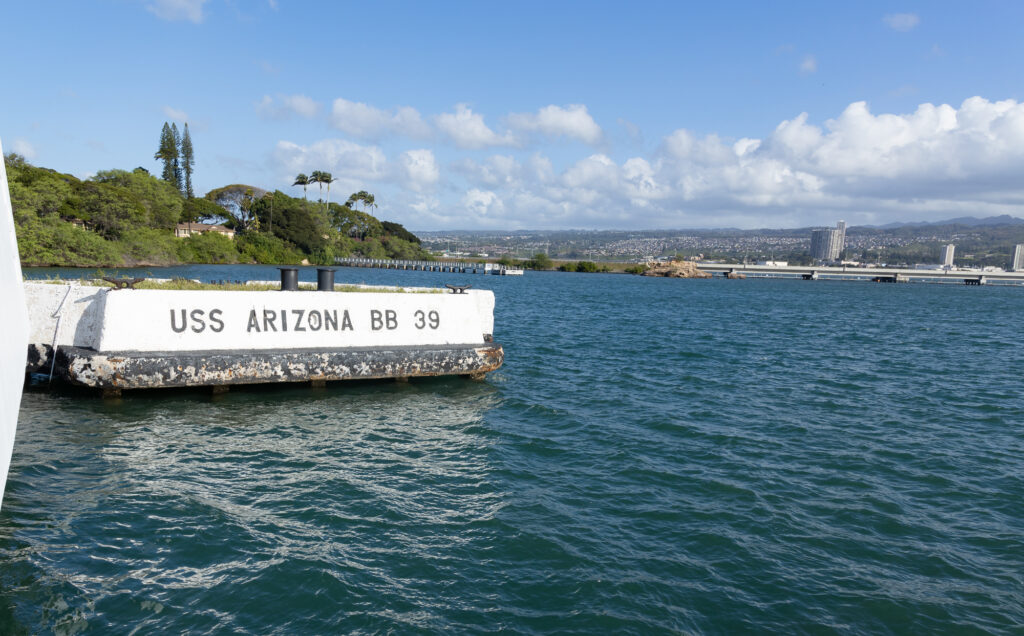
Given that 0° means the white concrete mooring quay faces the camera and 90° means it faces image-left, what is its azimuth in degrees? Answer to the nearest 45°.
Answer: approximately 0°
